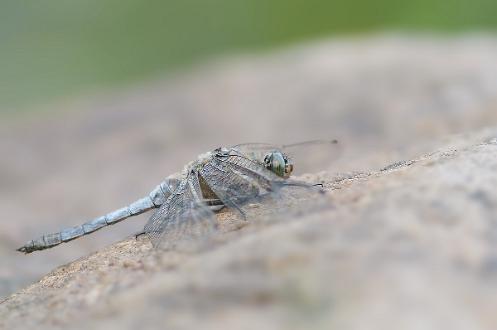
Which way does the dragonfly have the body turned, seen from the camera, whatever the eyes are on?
to the viewer's right
